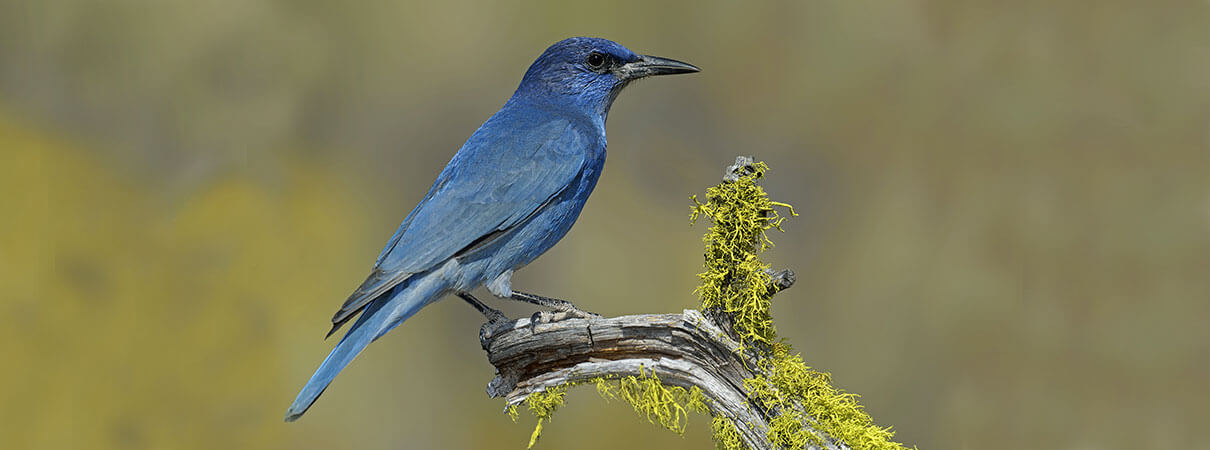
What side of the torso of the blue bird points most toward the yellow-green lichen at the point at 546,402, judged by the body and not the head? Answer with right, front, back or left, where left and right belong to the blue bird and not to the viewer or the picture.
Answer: front

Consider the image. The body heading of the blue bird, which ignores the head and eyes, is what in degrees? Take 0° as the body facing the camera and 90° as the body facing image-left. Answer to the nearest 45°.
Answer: approximately 270°
